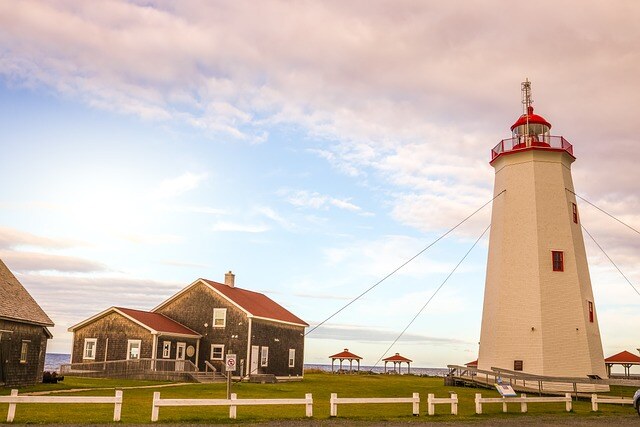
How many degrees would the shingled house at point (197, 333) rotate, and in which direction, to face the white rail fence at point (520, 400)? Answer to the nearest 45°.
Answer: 0° — it already faces it

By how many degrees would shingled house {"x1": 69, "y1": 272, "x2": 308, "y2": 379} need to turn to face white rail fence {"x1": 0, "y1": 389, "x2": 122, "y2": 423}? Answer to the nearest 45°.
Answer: approximately 45° to its right

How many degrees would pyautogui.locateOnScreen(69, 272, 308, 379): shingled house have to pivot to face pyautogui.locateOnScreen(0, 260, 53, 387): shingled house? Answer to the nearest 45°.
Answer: approximately 90° to its right

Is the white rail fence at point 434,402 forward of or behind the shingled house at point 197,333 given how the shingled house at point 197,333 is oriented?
forward

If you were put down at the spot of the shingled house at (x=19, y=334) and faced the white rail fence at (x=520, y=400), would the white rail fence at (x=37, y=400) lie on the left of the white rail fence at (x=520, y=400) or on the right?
right

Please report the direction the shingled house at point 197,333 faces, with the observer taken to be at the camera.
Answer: facing the viewer and to the right of the viewer
